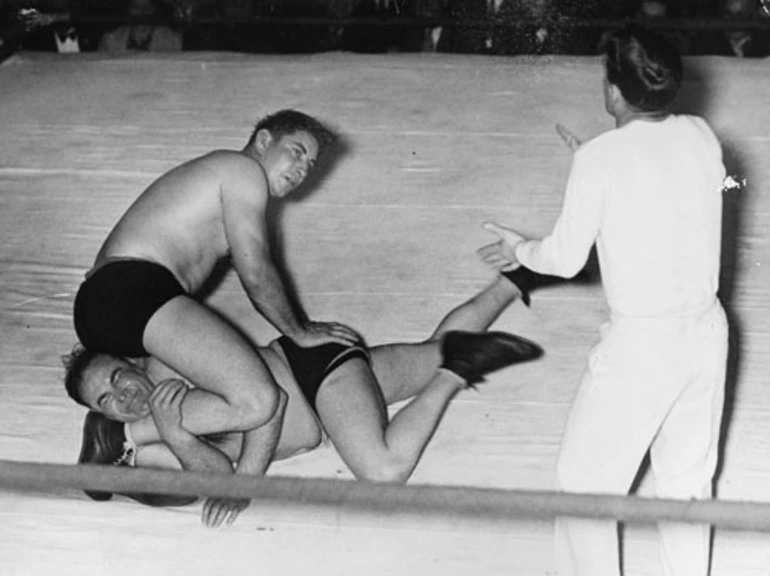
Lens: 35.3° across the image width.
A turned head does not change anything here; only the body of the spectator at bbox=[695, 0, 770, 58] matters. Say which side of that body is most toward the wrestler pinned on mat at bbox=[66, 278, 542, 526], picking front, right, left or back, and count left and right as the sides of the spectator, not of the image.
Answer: front

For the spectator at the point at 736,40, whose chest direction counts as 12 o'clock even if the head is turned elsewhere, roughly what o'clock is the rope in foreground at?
The rope in foreground is roughly at 12 o'clock from the spectator.

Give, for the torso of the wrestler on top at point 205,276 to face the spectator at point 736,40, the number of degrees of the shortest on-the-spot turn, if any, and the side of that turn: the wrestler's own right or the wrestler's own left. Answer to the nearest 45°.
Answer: approximately 45° to the wrestler's own left

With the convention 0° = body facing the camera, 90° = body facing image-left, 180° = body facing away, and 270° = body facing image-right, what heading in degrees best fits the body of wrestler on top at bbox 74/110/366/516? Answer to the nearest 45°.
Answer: approximately 270°

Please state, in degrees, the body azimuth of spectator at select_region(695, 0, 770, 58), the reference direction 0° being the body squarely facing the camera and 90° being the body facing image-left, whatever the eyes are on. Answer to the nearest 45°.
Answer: approximately 0°
